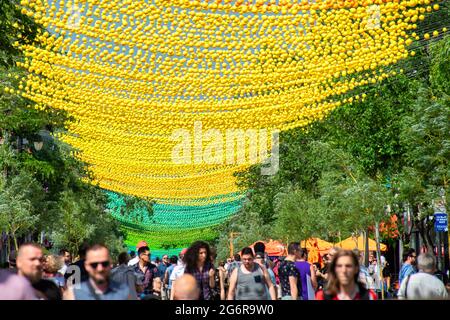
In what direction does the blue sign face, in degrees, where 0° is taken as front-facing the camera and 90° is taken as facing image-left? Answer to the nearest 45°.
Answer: approximately 0°

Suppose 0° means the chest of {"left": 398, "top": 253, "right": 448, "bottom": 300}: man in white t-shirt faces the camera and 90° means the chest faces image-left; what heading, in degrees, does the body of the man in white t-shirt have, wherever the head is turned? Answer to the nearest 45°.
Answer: approximately 180°

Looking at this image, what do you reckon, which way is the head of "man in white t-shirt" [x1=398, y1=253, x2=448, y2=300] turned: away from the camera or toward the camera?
away from the camera
